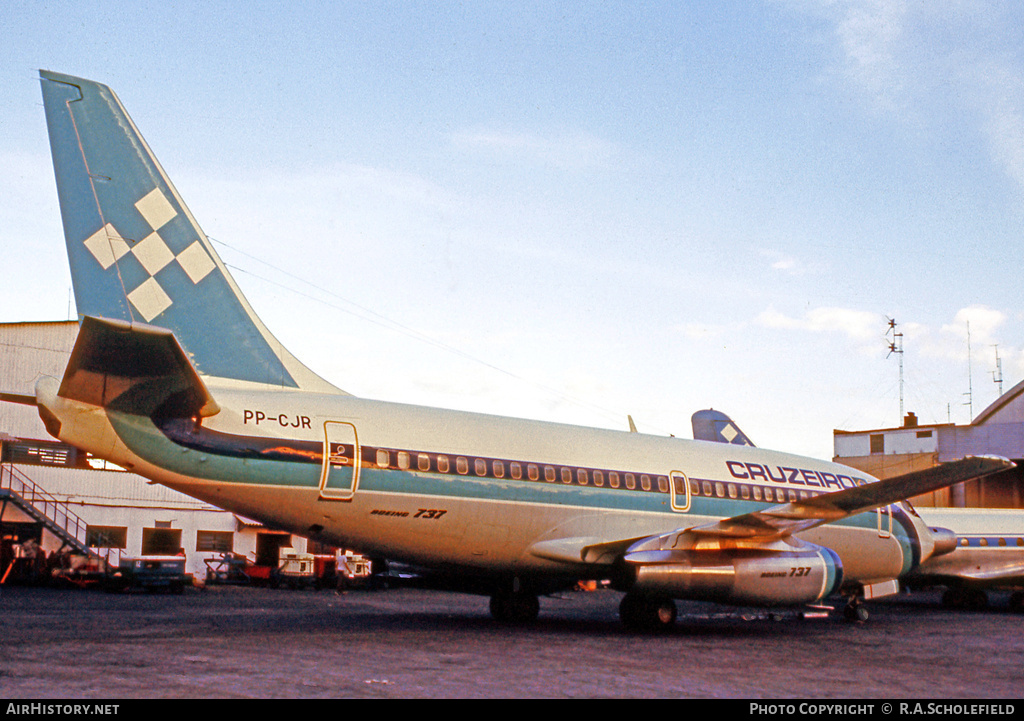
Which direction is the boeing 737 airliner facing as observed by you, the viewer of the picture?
facing away from the viewer and to the right of the viewer

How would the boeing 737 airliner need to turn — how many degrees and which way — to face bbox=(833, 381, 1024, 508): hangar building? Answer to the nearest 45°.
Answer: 0° — it already faces it

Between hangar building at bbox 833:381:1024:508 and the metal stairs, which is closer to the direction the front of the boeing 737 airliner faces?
the hangar building
